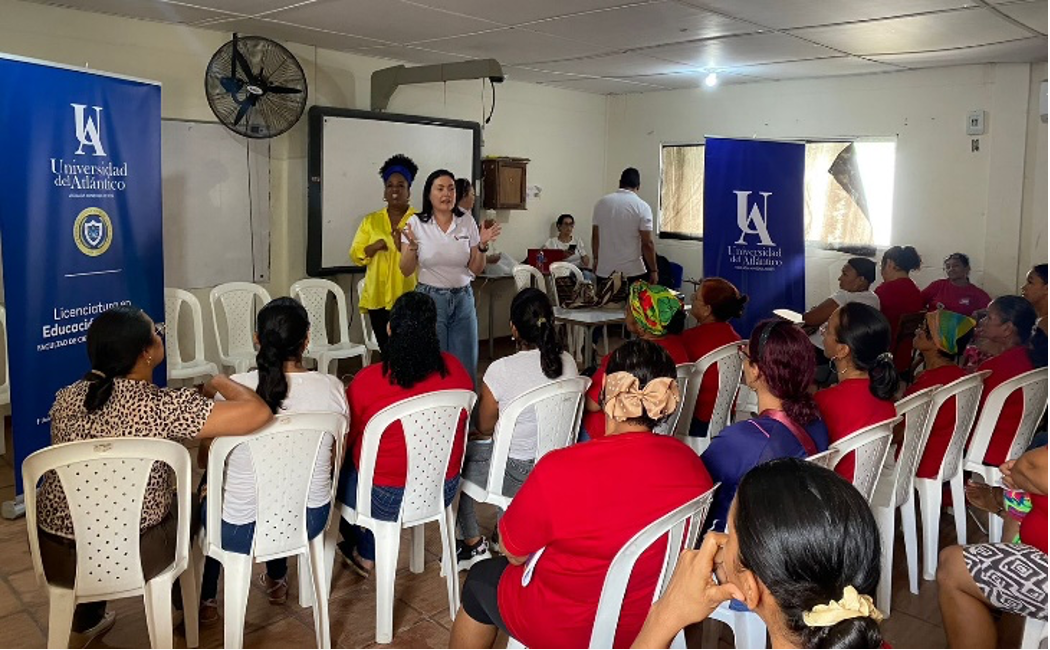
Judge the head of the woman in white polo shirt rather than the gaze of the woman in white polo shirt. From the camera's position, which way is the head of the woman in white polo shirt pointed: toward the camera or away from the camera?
toward the camera

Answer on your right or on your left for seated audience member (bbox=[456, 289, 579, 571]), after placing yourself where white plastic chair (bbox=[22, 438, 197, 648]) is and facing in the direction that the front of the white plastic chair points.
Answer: on your right

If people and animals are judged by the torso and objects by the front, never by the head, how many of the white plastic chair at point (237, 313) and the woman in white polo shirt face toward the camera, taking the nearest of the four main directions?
2

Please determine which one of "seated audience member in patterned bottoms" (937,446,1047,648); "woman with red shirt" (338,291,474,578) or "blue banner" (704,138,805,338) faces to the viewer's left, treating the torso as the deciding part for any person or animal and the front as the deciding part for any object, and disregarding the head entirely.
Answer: the seated audience member in patterned bottoms

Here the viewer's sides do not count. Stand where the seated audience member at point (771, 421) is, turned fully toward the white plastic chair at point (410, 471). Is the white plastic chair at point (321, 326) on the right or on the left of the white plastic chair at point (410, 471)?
right

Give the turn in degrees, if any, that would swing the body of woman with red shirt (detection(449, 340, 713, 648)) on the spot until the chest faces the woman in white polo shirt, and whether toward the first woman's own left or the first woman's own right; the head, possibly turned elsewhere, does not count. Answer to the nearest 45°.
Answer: approximately 45° to the first woman's own right

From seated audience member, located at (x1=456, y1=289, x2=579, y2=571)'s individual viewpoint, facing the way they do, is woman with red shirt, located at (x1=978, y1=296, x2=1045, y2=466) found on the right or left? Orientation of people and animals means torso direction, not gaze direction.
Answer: on their right

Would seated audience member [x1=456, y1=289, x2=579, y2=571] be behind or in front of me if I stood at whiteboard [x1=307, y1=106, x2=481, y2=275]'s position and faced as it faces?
in front

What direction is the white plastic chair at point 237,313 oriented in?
toward the camera

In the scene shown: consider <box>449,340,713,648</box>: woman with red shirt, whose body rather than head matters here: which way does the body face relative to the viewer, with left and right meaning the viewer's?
facing away from the viewer and to the left of the viewer

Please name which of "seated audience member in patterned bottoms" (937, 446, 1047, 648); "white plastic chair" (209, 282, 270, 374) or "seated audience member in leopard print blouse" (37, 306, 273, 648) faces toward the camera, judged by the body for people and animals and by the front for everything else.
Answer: the white plastic chair

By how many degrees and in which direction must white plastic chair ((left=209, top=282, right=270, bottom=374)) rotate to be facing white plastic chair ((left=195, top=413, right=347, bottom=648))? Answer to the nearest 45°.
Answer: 0° — it already faces it

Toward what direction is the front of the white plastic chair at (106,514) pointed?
away from the camera

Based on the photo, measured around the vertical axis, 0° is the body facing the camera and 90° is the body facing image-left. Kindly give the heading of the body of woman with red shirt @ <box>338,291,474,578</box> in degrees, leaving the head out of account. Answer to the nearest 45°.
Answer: approximately 180°

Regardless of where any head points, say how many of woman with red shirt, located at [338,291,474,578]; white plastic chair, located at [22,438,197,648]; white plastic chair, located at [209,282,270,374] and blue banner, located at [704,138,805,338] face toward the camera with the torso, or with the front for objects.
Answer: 2

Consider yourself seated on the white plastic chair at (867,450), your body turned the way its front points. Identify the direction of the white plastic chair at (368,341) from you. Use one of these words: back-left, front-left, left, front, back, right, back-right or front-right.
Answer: front
